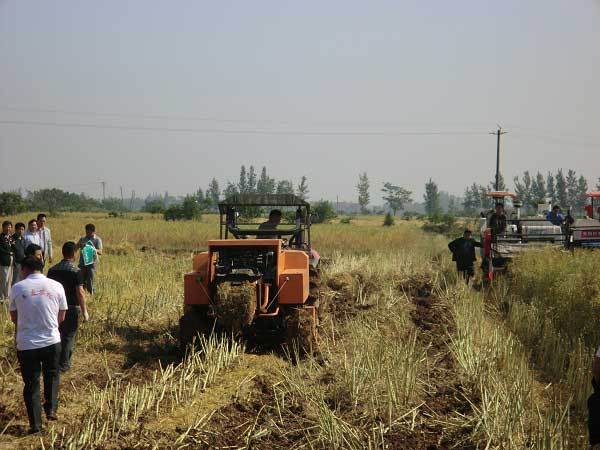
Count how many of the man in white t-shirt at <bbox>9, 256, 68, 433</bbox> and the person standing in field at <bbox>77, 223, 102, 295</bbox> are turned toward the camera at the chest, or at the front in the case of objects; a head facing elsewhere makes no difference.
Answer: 1

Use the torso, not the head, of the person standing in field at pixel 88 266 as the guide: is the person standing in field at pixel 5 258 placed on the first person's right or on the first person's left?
on the first person's right

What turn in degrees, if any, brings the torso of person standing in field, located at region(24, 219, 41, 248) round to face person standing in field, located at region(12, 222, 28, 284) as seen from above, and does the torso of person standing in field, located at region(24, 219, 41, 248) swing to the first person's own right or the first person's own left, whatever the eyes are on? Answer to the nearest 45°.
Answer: approximately 90° to the first person's own right

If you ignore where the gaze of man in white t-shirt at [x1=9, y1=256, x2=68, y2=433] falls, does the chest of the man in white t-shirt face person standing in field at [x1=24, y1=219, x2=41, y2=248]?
yes

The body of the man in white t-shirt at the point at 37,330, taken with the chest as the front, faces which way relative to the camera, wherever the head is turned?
away from the camera

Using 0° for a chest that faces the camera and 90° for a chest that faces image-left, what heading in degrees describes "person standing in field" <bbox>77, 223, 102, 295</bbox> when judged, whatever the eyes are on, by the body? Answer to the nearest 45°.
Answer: approximately 0°

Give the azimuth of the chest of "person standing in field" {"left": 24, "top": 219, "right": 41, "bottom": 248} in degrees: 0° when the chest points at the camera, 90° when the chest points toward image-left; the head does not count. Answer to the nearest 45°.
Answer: approximately 315°

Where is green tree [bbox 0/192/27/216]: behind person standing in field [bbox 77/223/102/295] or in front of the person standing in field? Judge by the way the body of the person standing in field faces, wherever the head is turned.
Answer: behind

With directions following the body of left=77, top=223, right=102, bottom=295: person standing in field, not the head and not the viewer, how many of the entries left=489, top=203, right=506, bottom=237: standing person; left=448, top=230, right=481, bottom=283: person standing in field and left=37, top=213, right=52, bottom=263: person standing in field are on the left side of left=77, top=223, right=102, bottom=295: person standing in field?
2

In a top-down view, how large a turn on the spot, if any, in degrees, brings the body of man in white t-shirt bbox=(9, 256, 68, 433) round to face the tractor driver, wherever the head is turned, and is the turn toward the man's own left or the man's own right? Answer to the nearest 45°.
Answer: approximately 45° to the man's own right

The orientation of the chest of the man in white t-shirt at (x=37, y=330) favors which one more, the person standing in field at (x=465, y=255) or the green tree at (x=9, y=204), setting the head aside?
the green tree

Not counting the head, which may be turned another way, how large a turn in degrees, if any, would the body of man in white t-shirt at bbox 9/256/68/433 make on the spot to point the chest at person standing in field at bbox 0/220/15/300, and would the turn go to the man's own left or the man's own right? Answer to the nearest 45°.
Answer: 0° — they already face them
